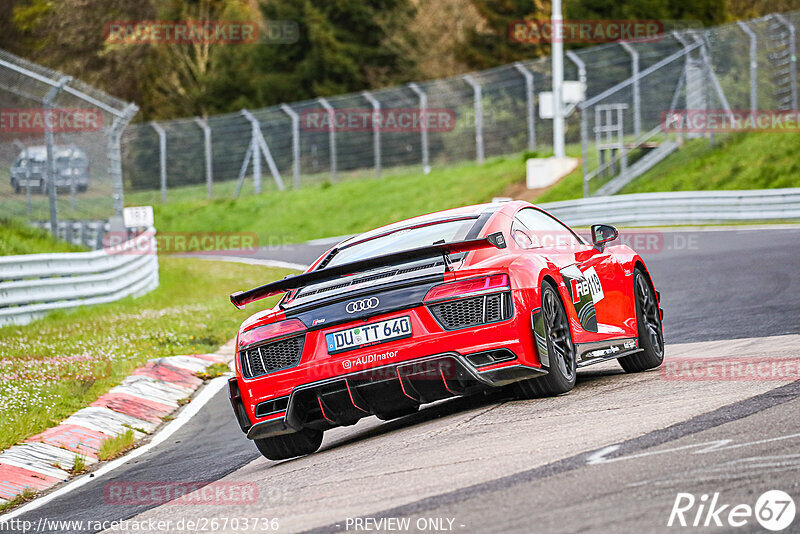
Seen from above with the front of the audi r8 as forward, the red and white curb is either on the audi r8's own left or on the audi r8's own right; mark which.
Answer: on the audi r8's own left

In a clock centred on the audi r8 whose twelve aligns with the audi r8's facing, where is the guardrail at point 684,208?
The guardrail is roughly at 11 o'clock from the audi r8.

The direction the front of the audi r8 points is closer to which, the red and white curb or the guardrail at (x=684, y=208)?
the guardrail

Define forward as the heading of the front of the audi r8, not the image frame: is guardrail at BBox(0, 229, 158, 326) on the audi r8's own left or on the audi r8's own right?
on the audi r8's own left

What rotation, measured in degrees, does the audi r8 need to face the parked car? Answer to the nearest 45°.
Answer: approximately 90° to its left

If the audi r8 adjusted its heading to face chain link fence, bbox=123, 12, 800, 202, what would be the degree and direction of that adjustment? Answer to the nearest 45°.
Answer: approximately 45° to its left

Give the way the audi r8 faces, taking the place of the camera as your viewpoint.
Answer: facing away from the viewer and to the right of the viewer
